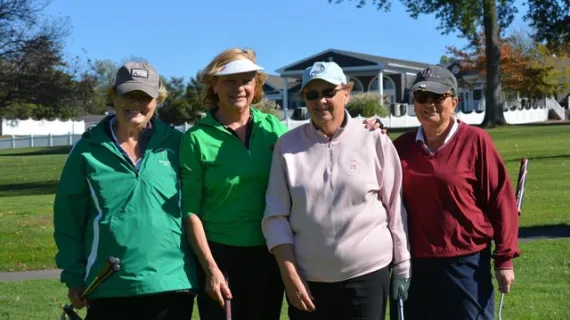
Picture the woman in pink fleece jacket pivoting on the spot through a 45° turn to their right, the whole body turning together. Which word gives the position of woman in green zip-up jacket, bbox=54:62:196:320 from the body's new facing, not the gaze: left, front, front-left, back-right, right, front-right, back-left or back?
front-right

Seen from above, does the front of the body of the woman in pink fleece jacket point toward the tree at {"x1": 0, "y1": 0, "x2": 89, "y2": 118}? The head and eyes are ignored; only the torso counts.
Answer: no

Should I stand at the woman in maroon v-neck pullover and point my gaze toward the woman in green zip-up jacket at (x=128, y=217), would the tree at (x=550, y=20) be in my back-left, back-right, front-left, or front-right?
back-right

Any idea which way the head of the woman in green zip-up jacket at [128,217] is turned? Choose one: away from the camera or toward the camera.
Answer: toward the camera

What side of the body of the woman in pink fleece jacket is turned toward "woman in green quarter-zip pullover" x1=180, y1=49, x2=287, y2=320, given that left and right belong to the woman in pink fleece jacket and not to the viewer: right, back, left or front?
right

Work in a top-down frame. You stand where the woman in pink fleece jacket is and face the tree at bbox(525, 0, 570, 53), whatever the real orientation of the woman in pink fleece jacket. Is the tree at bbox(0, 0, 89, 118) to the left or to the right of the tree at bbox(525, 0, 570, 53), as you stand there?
left

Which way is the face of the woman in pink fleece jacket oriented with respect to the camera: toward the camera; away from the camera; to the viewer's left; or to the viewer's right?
toward the camera

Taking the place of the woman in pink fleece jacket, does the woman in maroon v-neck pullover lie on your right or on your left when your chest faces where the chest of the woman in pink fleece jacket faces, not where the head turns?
on your left

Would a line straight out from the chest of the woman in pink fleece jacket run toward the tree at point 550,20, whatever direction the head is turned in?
no

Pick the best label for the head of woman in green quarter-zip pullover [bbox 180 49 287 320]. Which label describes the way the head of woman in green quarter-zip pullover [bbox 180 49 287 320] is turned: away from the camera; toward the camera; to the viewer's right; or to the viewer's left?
toward the camera

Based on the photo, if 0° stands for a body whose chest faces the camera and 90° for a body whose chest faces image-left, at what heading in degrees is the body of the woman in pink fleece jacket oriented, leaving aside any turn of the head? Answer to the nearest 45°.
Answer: approximately 0°
